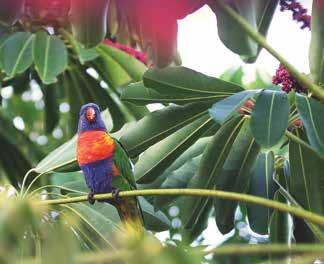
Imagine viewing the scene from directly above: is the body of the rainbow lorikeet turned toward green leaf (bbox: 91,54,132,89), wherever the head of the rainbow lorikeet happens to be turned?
no

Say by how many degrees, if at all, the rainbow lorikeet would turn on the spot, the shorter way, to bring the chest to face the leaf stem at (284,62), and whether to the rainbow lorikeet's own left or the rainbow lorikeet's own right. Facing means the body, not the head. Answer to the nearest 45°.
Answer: approximately 90° to the rainbow lorikeet's own left

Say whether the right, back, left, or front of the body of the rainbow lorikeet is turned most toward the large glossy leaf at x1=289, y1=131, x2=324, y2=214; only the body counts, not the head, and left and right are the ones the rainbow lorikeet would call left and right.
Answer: left

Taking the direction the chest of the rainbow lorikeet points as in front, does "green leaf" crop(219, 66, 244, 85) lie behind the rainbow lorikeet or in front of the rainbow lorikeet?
behind

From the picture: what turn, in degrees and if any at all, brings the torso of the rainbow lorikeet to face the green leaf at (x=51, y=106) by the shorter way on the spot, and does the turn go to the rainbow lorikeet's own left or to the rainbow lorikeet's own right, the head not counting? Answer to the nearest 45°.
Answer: approximately 135° to the rainbow lorikeet's own right

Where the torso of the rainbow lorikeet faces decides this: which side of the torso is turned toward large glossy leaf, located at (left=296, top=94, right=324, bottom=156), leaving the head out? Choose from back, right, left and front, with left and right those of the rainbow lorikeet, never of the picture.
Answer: left

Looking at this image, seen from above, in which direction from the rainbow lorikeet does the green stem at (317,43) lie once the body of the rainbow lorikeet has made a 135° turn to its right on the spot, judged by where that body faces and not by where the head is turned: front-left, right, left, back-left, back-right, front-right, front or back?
back-right

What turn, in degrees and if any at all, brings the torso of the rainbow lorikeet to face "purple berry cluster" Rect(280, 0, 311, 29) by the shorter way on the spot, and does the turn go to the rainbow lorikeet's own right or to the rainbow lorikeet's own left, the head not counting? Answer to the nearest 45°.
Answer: approximately 90° to the rainbow lorikeet's own left

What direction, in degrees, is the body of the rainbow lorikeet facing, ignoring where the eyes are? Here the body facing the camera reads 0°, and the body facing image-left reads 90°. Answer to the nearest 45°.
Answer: approximately 45°
